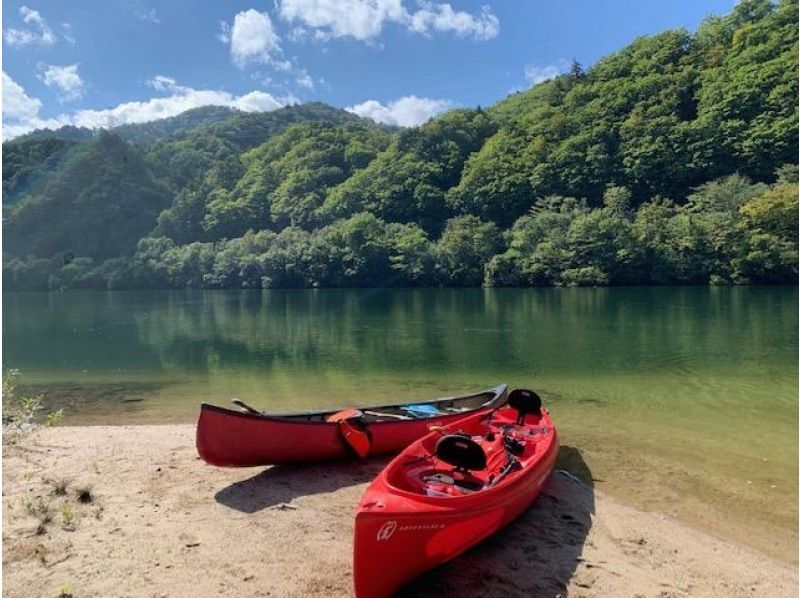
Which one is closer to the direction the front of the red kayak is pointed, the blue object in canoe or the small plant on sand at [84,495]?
the small plant on sand

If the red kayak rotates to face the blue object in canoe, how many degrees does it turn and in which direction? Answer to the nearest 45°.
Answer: approximately 135° to its right

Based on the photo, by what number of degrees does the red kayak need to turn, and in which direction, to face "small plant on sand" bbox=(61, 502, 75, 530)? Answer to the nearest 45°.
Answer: approximately 45° to its right

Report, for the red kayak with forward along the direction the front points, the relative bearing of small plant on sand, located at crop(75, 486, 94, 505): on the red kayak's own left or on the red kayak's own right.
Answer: on the red kayak's own right

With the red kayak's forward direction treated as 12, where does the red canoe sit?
The red canoe is roughly at 3 o'clock from the red kayak.

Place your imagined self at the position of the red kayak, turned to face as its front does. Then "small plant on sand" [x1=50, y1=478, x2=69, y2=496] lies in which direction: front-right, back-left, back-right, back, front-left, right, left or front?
front-right
